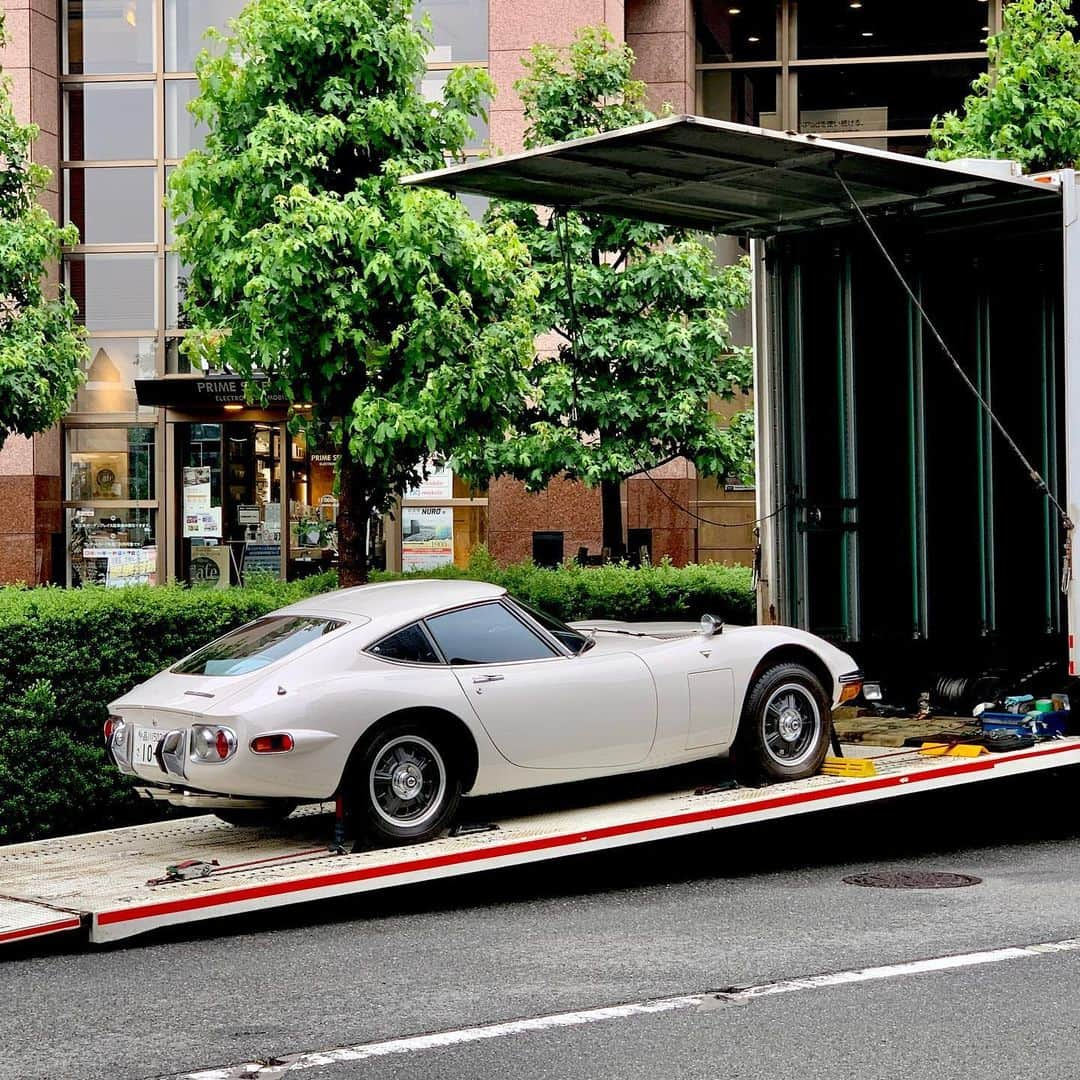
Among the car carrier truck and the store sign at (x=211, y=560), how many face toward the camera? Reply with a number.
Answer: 1

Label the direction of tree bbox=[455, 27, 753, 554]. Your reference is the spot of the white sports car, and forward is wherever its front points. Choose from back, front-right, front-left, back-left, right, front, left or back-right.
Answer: front-left

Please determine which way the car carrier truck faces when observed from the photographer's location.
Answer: facing away from the viewer and to the right of the viewer

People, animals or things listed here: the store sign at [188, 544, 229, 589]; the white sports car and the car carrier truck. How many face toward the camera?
1

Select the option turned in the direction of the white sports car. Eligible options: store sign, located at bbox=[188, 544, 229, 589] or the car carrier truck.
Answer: the store sign

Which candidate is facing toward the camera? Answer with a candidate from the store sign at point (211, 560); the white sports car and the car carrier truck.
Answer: the store sign

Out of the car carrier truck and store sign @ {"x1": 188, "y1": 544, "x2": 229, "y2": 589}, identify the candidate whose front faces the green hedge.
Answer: the store sign

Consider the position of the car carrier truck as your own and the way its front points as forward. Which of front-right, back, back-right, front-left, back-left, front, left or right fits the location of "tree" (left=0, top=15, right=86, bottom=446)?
left

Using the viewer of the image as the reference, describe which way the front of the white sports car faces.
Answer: facing away from the viewer and to the right of the viewer

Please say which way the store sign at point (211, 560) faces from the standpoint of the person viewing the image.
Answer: facing the viewer

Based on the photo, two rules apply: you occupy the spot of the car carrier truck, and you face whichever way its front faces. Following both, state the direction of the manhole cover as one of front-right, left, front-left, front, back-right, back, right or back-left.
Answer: back-right

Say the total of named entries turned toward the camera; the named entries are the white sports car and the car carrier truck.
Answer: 0
